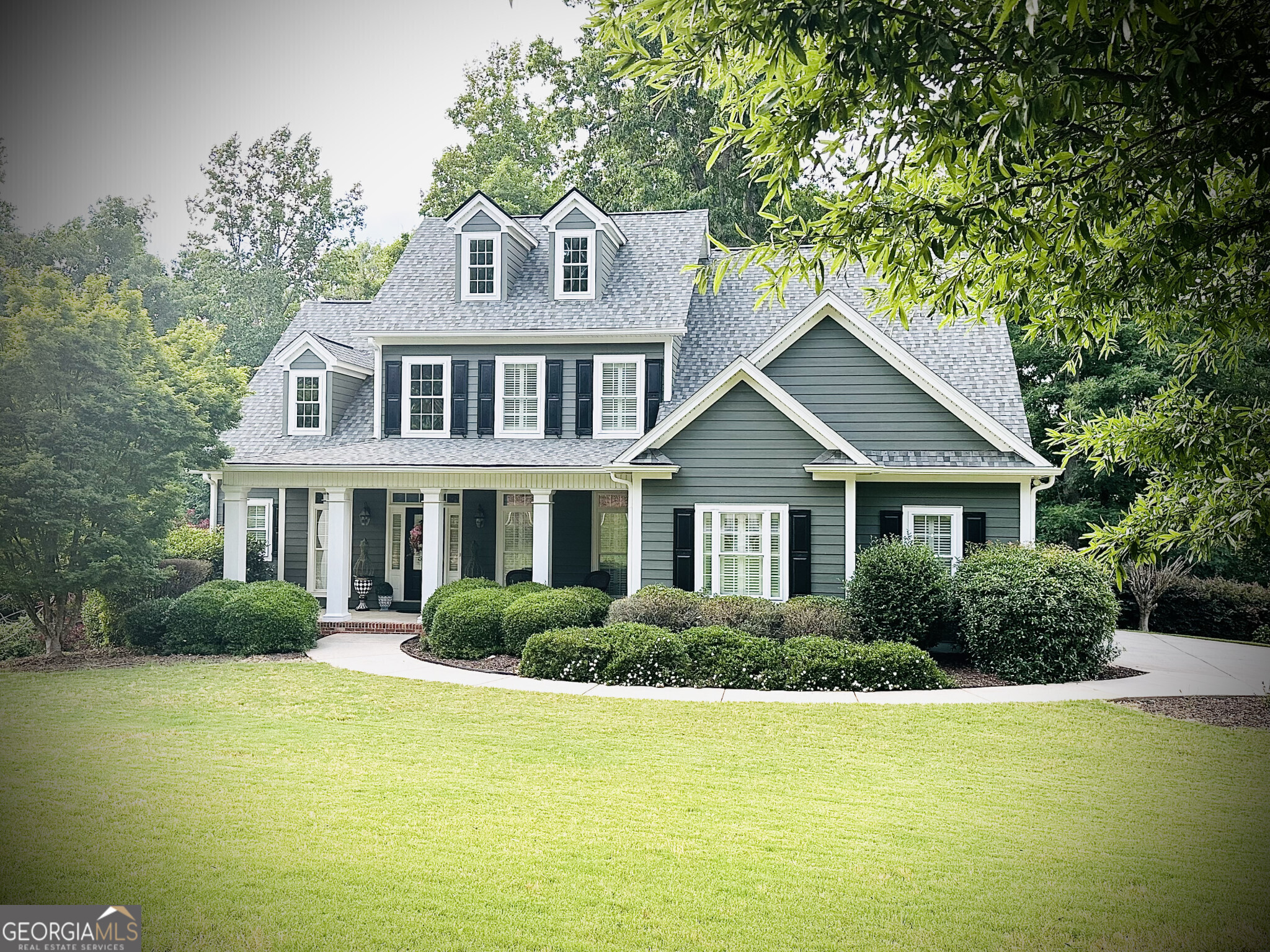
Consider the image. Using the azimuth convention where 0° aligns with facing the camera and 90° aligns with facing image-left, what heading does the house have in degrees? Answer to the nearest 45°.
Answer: approximately 0°

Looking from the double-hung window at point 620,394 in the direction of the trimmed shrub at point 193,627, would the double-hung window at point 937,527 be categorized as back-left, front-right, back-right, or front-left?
back-left

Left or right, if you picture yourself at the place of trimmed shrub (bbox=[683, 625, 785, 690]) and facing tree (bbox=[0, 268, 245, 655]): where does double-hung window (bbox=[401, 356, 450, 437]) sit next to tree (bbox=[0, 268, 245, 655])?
right

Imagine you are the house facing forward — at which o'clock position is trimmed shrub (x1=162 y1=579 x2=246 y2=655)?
The trimmed shrub is roughly at 2 o'clock from the house.
